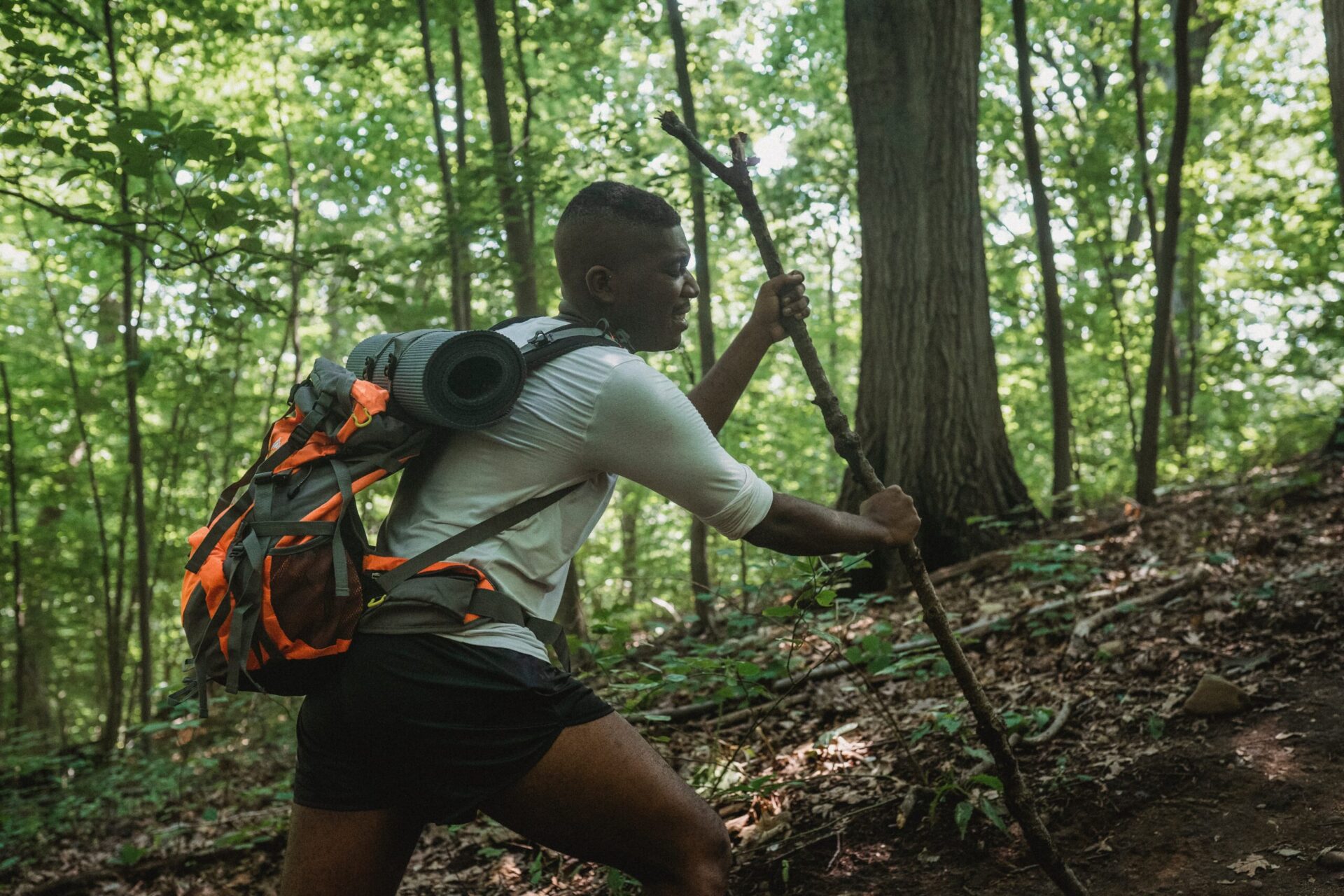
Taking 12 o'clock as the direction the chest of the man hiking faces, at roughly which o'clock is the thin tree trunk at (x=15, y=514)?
The thin tree trunk is roughly at 8 o'clock from the man hiking.

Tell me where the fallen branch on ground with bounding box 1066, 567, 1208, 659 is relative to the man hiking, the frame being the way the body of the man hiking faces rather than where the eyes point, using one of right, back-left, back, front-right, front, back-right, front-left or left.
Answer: front-left

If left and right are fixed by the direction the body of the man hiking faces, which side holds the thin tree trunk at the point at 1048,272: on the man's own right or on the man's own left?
on the man's own left

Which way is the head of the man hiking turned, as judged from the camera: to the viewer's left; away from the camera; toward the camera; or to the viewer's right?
to the viewer's right

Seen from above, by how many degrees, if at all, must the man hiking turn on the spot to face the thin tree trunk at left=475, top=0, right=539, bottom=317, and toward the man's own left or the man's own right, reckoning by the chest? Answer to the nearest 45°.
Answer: approximately 90° to the man's own left

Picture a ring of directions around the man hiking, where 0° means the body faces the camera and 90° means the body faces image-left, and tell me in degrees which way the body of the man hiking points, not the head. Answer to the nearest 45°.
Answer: approximately 270°

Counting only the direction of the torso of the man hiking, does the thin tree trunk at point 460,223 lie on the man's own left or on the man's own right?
on the man's own left

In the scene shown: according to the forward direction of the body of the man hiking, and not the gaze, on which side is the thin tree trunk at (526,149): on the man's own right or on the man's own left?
on the man's own left

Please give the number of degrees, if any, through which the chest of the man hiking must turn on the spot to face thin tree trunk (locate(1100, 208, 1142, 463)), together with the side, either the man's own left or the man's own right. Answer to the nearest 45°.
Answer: approximately 45° to the man's own left

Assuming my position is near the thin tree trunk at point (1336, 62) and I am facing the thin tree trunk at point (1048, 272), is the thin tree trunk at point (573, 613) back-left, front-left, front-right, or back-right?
front-left
